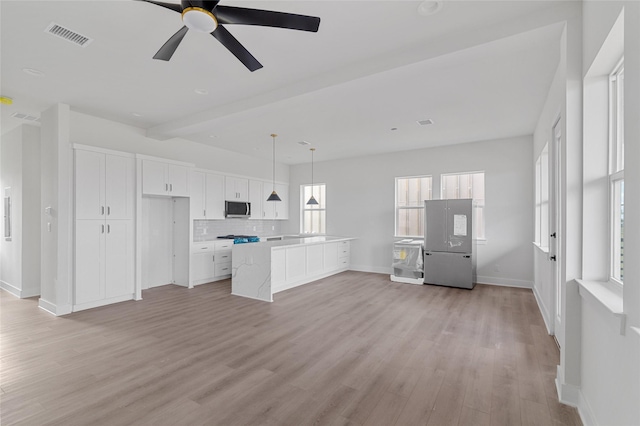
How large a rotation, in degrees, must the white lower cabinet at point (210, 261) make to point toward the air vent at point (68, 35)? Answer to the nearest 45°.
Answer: approximately 45° to its right

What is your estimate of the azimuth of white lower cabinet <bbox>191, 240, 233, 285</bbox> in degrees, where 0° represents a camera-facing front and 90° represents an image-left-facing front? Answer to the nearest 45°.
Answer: approximately 315°

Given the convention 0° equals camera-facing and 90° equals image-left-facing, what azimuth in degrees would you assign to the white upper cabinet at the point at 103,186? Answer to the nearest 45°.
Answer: approximately 315°

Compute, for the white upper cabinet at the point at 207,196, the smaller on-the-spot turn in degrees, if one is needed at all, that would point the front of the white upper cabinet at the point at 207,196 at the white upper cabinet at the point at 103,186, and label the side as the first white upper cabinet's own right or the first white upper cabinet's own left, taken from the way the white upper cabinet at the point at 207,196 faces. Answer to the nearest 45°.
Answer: approximately 90° to the first white upper cabinet's own right

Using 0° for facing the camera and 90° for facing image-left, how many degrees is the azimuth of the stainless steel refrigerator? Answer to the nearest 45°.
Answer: approximately 0°

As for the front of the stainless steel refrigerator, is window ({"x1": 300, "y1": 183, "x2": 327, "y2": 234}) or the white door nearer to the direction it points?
the white door

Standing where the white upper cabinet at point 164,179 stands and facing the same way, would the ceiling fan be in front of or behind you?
in front

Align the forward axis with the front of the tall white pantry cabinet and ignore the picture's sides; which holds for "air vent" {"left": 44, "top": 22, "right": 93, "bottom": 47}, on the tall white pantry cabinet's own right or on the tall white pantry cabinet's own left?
on the tall white pantry cabinet's own right

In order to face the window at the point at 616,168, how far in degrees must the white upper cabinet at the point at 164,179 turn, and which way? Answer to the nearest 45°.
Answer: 0° — it already faces it
